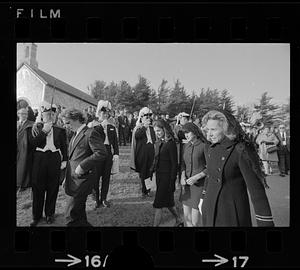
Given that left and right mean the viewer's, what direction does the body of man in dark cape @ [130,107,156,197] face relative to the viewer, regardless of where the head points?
facing the viewer and to the right of the viewer

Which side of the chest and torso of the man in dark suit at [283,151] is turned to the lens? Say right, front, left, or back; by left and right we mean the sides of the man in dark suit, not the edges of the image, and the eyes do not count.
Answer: front
